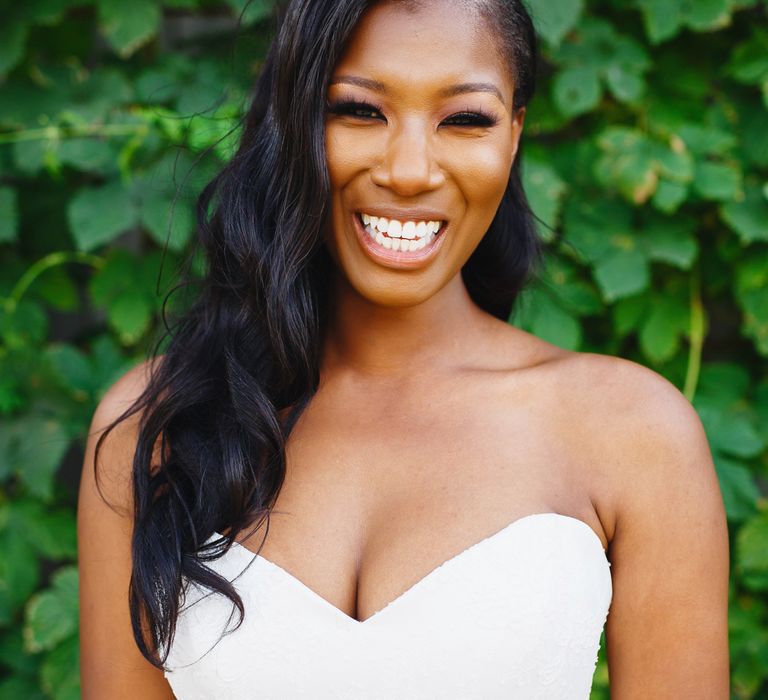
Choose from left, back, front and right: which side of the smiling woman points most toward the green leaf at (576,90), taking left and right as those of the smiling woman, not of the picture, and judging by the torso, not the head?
back

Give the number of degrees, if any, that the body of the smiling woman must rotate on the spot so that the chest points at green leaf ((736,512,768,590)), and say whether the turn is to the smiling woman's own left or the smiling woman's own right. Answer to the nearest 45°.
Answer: approximately 135° to the smiling woman's own left

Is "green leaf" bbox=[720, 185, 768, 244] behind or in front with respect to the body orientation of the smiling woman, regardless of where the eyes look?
behind

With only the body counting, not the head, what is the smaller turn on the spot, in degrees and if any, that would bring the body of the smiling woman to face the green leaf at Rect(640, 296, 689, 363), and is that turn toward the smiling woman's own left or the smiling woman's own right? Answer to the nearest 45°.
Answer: approximately 135° to the smiling woman's own left

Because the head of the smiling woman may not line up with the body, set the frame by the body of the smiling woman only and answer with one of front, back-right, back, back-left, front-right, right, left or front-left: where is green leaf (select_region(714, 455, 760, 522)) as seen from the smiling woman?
back-left

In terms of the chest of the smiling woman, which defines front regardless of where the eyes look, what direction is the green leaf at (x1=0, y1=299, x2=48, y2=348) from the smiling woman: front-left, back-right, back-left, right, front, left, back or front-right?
back-right

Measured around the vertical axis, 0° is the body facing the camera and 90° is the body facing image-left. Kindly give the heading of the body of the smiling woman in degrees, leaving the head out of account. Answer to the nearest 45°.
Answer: approximately 0°

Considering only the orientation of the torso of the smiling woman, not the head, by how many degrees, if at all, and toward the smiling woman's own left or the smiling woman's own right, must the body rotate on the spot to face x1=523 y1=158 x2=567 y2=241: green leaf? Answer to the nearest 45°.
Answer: approximately 180°

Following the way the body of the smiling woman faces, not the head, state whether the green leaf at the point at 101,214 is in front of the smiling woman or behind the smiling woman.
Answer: behind
